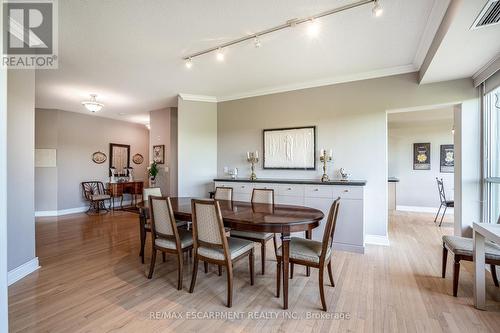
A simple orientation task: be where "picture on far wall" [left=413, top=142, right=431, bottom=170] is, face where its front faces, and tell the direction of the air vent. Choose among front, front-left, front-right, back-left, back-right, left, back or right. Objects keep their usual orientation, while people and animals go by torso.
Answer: front

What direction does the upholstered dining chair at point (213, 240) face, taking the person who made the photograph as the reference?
facing away from the viewer and to the right of the viewer

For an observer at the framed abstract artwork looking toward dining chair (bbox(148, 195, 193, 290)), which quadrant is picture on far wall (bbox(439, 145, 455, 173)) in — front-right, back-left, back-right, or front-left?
back-left

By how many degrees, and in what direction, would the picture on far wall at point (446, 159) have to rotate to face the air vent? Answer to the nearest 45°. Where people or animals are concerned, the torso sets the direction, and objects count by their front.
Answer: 0° — it already faces it

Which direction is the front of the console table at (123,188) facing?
toward the camera

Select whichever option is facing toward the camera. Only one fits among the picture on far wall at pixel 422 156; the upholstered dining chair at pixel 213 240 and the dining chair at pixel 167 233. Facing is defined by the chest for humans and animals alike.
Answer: the picture on far wall

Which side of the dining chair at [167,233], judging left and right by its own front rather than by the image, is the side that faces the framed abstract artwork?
front

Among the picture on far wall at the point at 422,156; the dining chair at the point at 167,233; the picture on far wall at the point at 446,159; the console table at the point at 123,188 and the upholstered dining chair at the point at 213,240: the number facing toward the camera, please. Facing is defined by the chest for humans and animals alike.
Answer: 3

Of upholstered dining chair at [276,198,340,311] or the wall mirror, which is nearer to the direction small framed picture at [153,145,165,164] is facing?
the upholstered dining chair

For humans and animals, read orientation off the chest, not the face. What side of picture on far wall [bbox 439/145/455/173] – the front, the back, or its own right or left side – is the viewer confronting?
front

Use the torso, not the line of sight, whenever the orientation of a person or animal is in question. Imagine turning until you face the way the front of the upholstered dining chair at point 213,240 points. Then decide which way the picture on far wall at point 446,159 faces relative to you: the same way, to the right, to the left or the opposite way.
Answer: the opposite way

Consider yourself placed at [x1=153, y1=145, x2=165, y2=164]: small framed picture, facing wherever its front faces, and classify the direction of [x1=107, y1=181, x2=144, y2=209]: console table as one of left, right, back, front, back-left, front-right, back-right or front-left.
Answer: right

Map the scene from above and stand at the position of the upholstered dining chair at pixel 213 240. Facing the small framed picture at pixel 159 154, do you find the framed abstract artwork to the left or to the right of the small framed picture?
right

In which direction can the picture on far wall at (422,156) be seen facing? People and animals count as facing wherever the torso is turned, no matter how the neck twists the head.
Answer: toward the camera
